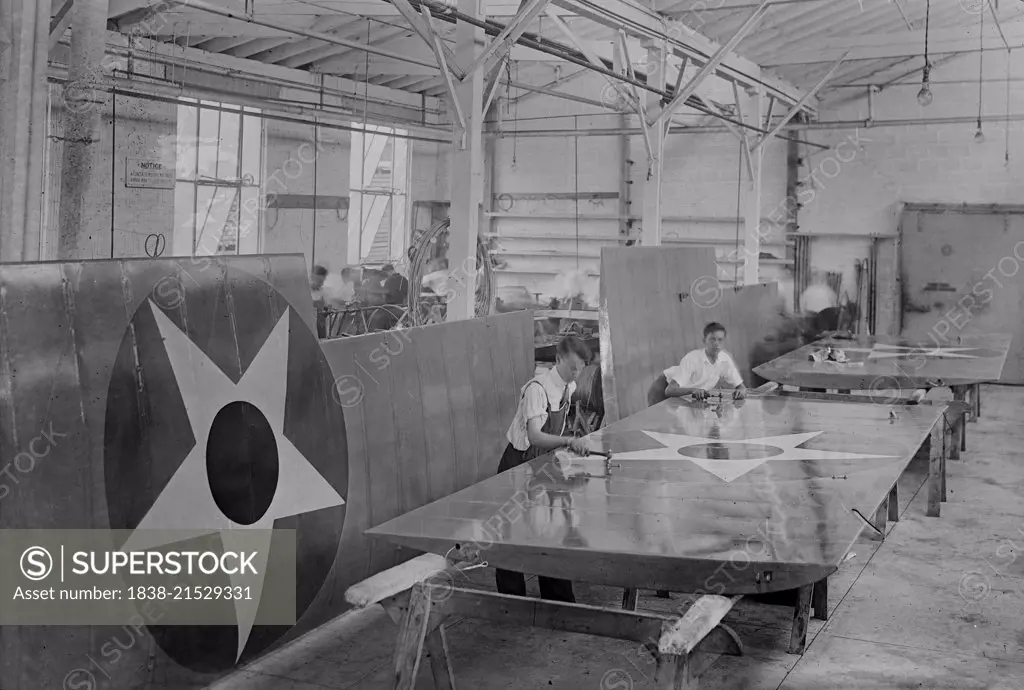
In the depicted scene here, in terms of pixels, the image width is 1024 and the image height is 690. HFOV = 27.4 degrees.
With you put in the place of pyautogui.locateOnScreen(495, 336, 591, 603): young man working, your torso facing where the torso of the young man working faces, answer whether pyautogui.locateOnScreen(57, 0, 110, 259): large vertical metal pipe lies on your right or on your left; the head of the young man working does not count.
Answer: on your right

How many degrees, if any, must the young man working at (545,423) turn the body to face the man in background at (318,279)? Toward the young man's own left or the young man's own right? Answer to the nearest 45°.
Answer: approximately 135° to the young man's own left

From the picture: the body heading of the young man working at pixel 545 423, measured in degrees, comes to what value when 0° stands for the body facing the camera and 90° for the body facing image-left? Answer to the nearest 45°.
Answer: approximately 315°

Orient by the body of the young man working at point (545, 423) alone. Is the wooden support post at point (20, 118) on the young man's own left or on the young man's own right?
on the young man's own right

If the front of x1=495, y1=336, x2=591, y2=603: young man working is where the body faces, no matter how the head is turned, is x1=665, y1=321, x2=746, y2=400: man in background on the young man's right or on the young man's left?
on the young man's left
